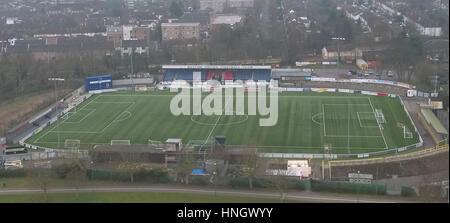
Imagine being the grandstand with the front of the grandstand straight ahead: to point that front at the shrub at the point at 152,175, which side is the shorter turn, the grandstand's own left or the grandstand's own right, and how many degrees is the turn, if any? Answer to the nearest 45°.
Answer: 0° — it already faces it

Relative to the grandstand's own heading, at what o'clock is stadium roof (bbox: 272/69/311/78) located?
The stadium roof is roughly at 9 o'clock from the grandstand.

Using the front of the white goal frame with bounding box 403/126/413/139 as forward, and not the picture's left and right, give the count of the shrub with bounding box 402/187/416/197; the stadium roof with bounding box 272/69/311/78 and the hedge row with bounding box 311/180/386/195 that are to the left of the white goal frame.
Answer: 2

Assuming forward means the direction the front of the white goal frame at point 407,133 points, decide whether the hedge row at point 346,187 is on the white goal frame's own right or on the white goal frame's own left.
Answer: on the white goal frame's own left

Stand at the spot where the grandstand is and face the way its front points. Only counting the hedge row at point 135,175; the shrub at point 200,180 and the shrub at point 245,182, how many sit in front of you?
3

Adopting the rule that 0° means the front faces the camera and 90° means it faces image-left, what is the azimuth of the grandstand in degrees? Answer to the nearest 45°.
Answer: approximately 0°

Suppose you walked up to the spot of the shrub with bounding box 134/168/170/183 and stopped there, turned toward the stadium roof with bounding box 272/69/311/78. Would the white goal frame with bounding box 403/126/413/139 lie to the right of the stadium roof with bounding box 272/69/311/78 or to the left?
right

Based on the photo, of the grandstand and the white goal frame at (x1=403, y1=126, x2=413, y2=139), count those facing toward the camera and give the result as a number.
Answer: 1

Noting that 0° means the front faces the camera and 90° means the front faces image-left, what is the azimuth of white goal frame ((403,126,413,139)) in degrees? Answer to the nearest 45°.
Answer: approximately 90°

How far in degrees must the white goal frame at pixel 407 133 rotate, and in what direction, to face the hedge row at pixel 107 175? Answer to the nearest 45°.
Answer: approximately 45° to its left

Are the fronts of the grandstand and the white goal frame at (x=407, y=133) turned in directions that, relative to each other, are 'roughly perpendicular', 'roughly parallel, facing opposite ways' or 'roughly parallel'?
roughly perpendicular
